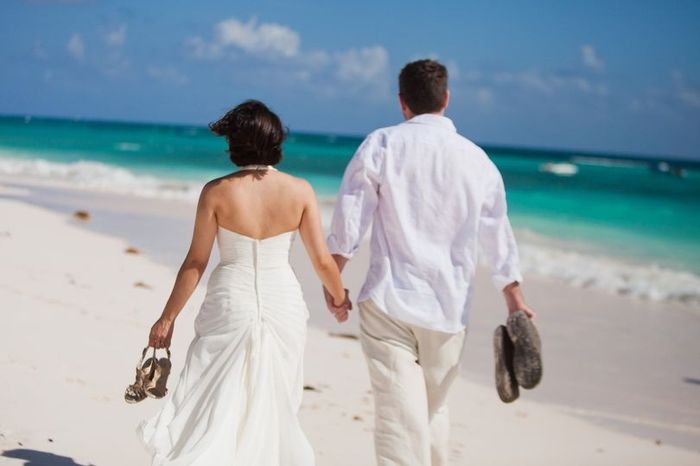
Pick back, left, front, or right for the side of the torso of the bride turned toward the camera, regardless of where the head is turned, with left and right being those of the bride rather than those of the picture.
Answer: back

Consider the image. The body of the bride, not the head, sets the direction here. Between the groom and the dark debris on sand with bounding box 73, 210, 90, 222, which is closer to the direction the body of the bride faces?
the dark debris on sand

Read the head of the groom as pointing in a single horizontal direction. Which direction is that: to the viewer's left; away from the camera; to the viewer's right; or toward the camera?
away from the camera

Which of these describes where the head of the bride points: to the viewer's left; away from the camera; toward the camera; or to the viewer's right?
away from the camera

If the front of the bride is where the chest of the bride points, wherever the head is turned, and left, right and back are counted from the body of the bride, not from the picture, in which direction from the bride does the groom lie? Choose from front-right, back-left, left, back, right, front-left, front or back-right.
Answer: right

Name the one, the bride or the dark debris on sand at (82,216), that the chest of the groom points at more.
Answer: the dark debris on sand

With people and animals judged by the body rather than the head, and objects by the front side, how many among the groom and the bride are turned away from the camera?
2

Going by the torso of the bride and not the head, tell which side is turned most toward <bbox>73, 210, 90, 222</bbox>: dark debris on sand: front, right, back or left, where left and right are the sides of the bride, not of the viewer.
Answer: front

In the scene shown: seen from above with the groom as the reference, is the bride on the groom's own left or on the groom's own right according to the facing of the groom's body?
on the groom's own left

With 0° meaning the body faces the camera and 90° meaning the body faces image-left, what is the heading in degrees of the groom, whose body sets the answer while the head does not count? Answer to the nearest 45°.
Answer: approximately 180°
